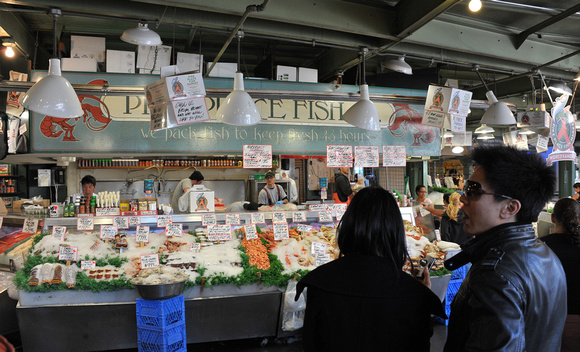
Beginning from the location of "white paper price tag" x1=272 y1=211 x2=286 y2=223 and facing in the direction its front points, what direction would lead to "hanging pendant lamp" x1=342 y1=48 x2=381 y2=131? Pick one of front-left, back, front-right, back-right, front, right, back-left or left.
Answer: front-left

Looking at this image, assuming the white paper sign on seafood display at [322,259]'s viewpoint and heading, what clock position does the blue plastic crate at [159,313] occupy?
The blue plastic crate is roughly at 2 o'clock from the white paper sign on seafood display.

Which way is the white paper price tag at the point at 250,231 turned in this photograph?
toward the camera

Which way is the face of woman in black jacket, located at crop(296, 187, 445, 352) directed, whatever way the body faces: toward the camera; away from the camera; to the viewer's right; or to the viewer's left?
away from the camera

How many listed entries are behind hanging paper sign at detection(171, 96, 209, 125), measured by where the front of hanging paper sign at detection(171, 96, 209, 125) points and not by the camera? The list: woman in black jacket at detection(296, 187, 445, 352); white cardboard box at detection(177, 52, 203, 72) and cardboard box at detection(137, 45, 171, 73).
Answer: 2

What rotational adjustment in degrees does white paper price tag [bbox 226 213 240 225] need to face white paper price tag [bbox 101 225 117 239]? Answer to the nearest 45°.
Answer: approximately 90° to its right

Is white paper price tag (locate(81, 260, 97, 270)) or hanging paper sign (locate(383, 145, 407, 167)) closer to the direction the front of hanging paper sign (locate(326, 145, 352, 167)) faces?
the white paper price tag

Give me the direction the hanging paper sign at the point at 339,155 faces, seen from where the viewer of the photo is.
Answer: facing the viewer

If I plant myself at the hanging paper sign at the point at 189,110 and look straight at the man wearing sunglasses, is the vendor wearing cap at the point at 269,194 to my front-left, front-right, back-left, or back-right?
back-left

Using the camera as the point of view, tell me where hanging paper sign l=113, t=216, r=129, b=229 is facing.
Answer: facing the viewer

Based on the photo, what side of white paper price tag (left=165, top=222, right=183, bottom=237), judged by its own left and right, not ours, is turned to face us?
front
